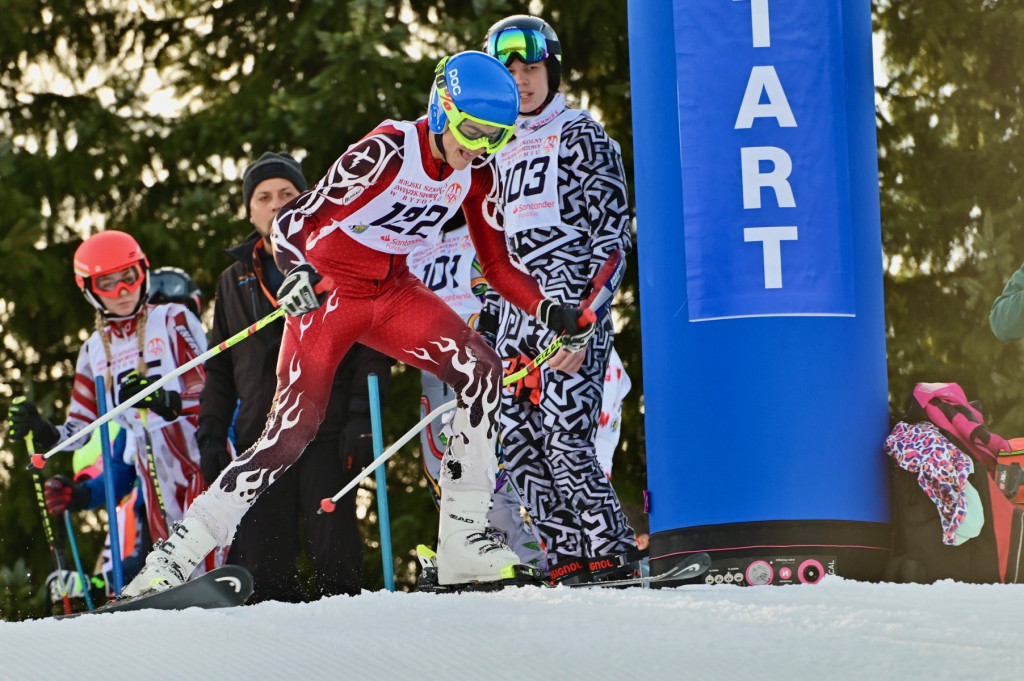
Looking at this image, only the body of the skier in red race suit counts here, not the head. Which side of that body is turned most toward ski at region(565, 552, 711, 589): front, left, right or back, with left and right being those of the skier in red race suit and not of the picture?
left

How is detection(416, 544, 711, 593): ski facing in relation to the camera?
to the viewer's right

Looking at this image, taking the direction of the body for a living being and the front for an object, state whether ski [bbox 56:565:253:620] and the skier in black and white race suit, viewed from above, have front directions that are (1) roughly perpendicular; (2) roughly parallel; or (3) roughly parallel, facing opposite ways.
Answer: roughly perpendicular

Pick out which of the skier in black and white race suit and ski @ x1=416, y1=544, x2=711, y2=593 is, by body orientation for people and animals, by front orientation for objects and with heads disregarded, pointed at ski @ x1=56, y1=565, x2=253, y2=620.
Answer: the skier in black and white race suit

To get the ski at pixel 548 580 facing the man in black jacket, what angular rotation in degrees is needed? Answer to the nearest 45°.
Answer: approximately 135° to its left

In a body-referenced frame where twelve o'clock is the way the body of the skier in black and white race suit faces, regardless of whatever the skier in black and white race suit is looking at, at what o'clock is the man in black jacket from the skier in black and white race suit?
The man in black jacket is roughly at 2 o'clock from the skier in black and white race suit.

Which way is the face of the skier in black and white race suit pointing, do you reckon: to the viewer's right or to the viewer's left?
to the viewer's left

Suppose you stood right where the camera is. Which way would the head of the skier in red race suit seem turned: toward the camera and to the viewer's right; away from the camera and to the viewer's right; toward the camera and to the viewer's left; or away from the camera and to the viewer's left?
toward the camera and to the viewer's right
